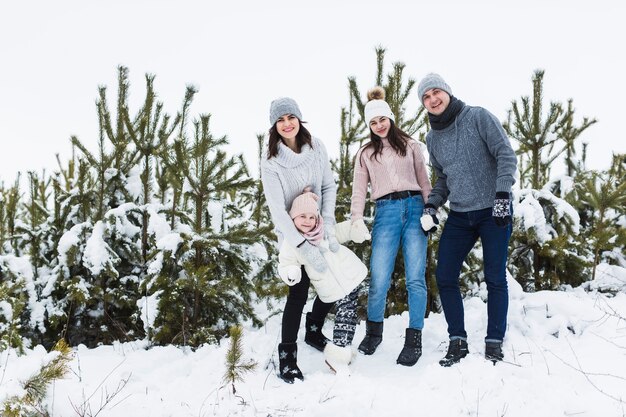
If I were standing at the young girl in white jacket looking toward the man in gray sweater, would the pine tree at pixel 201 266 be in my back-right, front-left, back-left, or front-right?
back-left

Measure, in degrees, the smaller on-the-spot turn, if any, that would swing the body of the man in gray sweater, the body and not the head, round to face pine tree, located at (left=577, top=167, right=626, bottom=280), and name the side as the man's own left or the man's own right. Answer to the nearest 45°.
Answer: approximately 180°

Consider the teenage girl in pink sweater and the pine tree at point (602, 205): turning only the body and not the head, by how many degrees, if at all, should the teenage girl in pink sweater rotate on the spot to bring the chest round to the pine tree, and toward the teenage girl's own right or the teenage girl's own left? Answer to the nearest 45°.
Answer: approximately 135° to the teenage girl's own left

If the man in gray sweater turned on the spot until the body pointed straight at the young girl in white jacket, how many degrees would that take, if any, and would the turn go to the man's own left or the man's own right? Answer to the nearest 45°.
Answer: approximately 45° to the man's own right

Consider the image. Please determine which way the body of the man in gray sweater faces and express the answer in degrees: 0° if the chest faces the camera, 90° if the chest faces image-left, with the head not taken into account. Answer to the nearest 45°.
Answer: approximately 45°

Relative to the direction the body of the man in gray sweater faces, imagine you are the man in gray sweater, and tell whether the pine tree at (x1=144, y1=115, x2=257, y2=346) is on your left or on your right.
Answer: on your right

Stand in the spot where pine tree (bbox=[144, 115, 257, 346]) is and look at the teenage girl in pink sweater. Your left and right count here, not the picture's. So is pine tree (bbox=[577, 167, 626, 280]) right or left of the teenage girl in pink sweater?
left

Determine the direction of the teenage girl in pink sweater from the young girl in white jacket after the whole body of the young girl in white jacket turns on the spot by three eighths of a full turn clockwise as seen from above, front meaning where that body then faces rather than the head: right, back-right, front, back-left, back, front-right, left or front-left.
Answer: right
